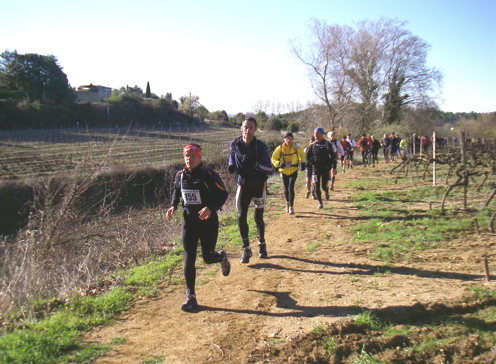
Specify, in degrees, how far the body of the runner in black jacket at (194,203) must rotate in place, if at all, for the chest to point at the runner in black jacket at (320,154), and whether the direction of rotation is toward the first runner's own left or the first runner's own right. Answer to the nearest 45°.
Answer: approximately 180°

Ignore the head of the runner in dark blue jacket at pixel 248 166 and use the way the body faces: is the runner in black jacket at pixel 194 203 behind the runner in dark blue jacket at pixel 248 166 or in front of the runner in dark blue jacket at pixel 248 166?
in front

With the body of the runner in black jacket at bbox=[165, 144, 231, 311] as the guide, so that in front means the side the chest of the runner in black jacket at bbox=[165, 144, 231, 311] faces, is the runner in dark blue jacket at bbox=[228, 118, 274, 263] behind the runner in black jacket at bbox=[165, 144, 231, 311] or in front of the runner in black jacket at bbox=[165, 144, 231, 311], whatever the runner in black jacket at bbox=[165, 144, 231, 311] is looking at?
behind

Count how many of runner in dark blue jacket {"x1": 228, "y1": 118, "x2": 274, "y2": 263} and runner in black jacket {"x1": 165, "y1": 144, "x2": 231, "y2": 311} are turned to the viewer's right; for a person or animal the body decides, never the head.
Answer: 0

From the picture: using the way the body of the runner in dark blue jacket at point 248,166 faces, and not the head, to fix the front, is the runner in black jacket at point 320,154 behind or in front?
behind

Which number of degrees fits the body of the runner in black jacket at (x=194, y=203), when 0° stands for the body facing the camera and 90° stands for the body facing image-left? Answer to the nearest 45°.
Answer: approximately 45°
